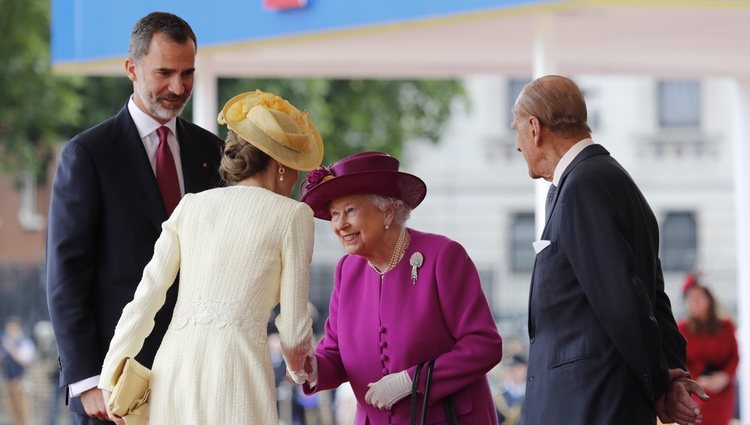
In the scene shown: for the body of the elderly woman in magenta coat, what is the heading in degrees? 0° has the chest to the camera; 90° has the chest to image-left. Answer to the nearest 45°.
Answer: approximately 45°

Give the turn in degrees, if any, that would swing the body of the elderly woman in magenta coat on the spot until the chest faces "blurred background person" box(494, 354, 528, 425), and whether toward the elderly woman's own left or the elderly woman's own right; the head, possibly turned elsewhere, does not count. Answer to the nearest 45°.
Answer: approximately 135° to the elderly woman's own right

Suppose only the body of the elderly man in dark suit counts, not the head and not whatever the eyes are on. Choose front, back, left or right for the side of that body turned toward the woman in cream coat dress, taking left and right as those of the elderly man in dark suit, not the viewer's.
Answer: front

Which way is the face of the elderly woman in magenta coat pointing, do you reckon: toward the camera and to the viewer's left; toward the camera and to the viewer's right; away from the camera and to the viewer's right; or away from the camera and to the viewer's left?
toward the camera and to the viewer's left

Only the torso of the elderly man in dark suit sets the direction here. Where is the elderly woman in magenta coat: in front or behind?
in front

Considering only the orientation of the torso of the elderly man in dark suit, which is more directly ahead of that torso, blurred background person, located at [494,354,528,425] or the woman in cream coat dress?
the woman in cream coat dress

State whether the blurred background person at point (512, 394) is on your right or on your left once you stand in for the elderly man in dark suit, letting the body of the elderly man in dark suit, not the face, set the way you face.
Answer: on your right

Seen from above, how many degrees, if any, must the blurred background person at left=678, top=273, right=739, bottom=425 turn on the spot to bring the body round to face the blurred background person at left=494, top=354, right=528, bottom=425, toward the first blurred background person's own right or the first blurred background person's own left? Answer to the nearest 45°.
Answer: approximately 90° to the first blurred background person's own right

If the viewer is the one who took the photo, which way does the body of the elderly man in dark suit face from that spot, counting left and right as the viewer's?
facing to the left of the viewer

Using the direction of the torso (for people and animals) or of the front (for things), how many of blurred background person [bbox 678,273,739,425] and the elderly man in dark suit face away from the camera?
0

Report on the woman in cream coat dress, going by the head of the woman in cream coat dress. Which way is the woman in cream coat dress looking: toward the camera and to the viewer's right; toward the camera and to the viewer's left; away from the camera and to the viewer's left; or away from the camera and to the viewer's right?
away from the camera and to the viewer's right

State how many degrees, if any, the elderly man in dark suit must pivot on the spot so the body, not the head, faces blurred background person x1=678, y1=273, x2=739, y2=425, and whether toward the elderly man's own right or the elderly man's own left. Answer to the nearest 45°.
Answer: approximately 90° to the elderly man's own right
